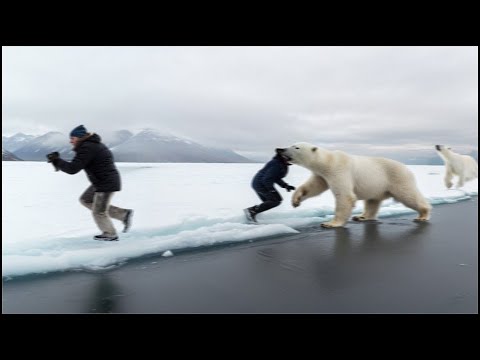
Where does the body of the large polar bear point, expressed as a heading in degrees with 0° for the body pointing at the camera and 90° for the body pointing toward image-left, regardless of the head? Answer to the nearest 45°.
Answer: approximately 90°

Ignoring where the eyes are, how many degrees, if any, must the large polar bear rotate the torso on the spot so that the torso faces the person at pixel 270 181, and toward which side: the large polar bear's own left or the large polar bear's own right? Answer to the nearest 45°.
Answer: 0° — it already faces them

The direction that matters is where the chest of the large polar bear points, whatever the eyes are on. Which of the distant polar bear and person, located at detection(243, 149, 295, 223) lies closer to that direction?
the person

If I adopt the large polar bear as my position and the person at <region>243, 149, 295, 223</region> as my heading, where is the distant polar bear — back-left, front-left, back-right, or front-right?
back-right
